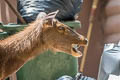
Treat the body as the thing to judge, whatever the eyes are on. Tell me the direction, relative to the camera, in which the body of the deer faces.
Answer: to the viewer's right

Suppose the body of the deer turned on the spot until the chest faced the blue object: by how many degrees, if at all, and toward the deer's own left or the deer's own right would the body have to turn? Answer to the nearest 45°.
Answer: approximately 90° to the deer's own left
